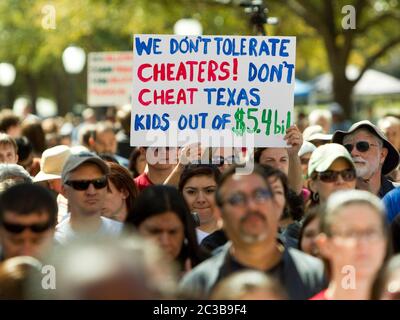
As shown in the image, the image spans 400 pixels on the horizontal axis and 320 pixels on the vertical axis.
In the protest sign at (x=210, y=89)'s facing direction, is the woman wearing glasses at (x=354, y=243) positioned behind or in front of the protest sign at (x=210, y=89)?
in front

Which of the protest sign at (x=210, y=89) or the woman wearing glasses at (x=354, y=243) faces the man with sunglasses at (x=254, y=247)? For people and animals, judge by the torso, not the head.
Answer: the protest sign

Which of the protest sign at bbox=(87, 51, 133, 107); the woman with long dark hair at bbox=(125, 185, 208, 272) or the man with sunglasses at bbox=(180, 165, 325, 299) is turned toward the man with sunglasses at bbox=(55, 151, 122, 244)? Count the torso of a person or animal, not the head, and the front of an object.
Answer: the protest sign

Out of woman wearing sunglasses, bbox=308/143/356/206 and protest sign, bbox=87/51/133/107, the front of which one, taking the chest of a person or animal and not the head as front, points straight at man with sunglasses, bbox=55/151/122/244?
the protest sign

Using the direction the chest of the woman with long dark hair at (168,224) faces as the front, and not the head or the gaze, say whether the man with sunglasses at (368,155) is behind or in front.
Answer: behind

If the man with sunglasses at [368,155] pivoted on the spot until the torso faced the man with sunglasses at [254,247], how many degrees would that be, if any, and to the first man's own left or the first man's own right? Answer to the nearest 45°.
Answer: approximately 45° to the first man's own left

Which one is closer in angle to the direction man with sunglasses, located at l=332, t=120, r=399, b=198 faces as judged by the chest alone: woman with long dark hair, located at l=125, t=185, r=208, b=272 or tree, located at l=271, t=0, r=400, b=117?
the woman with long dark hair

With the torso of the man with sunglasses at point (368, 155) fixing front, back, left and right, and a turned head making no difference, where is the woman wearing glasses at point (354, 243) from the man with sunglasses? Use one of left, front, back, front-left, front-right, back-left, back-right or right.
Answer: front-left

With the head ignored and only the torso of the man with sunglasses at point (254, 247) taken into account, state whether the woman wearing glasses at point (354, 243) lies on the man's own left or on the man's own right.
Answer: on the man's own left

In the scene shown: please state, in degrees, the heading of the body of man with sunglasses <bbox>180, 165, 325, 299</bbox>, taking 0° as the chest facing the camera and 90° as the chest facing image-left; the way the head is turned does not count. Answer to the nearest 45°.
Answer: approximately 0°
